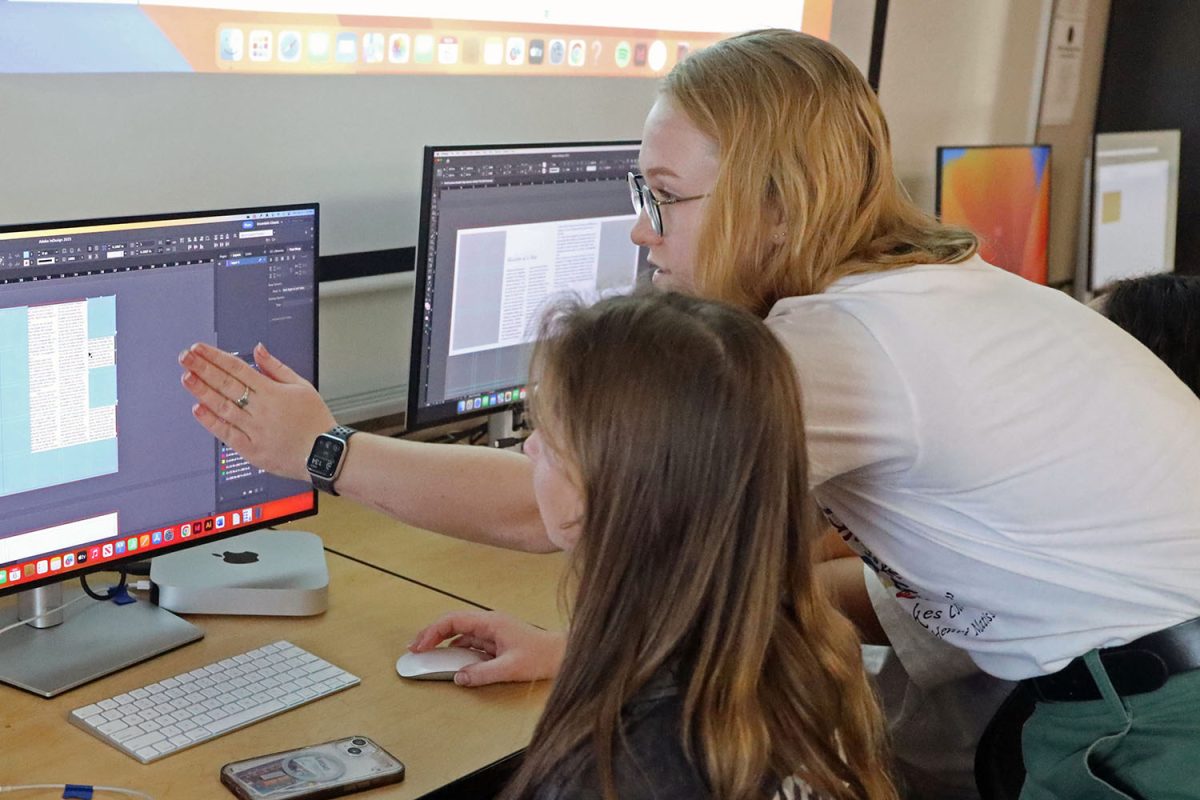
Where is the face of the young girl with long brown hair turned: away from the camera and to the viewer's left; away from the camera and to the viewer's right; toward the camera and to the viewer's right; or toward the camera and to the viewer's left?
away from the camera and to the viewer's left

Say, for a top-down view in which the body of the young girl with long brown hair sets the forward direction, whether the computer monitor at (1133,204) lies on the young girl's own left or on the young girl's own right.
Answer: on the young girl's own right

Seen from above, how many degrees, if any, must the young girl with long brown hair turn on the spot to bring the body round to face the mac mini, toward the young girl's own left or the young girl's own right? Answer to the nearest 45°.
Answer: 0° — they already face it

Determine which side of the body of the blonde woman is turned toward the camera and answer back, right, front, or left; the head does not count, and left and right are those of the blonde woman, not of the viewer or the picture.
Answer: left

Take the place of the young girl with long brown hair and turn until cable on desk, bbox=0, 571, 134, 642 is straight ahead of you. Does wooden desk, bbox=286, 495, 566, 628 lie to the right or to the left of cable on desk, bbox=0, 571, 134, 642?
right

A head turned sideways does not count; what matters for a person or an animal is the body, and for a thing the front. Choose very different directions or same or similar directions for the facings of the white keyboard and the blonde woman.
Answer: very different directions

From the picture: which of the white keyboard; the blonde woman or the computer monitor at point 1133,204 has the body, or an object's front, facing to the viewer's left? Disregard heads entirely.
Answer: the blonde woman

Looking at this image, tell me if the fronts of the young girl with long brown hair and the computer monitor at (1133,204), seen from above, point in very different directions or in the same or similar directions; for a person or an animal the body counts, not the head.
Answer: very different directions

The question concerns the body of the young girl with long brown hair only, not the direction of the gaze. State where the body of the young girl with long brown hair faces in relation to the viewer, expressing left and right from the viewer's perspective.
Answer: facing away from the viewer and to the left of the viewer

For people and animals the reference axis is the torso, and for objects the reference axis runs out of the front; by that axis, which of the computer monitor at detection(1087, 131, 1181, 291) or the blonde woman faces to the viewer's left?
the blonde woman

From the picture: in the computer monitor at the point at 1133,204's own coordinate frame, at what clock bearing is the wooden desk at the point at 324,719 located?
The wooden desk is roughly at 2 o'clock from the computer monitor.

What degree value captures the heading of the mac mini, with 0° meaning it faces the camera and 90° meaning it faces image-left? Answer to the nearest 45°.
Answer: approximately 270°
